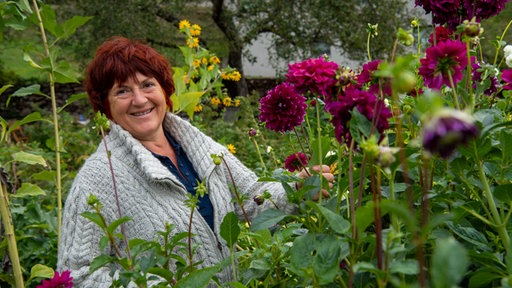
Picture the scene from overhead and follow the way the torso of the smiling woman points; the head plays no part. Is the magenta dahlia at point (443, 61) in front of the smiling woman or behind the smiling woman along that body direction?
in front

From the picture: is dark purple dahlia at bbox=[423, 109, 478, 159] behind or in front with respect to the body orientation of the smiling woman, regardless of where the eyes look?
in front

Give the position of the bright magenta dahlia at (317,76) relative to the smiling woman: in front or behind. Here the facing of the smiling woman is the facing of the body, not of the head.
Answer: in front

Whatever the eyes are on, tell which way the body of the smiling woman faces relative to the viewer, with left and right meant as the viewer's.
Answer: facing the viewer and to the right of the viewer

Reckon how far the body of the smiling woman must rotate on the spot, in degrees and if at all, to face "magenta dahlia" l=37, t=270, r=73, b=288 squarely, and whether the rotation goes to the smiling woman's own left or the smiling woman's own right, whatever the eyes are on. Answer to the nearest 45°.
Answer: approximately 45° to the smiling woman's own right
